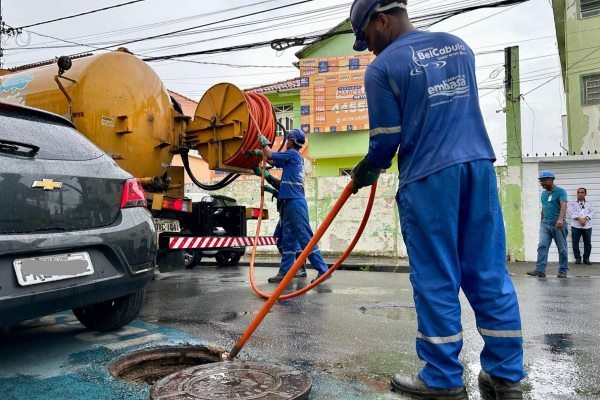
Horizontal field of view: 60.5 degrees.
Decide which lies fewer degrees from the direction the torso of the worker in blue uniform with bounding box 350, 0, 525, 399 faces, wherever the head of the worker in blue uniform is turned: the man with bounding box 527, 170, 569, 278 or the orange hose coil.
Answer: the orange hose coil

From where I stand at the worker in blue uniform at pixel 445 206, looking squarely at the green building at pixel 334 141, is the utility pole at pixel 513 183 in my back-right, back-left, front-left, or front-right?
front-right

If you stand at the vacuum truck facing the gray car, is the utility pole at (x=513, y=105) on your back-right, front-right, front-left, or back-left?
back-left

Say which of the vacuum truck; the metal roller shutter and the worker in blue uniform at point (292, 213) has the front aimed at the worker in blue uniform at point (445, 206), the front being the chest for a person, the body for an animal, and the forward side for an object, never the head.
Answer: the metal roller shutter

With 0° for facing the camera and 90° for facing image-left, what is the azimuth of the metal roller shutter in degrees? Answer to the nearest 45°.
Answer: approximately 0°

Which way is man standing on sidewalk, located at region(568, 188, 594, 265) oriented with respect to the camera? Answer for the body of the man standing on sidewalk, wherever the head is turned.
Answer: toward the camera

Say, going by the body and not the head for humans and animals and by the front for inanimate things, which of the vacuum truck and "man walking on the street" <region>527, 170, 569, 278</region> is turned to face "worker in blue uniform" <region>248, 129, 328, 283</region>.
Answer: the man walking on the street

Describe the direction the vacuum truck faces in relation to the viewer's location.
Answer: facing away from the viewer and to the left of the viewer

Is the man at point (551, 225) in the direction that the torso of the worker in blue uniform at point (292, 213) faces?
no

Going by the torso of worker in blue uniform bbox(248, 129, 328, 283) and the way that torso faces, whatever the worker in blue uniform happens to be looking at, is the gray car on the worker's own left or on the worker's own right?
on the worker's own left

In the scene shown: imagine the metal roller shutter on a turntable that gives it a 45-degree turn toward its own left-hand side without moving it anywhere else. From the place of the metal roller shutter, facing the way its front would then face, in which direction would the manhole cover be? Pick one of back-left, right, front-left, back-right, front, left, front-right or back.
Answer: front-right

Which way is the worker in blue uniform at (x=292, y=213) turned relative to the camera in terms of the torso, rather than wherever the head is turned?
to the viewer's left

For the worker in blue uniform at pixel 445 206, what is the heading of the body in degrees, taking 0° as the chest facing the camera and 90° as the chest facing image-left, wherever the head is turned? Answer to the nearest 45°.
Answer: approximately 135°

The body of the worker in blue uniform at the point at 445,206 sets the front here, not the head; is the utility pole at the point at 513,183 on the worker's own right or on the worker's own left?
on the worker's own right

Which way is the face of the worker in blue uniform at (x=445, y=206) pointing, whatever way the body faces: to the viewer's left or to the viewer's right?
to the viewer's left

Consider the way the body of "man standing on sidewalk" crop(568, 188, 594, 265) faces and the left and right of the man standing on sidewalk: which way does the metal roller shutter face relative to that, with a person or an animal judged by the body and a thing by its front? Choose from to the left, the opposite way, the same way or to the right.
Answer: the same way
